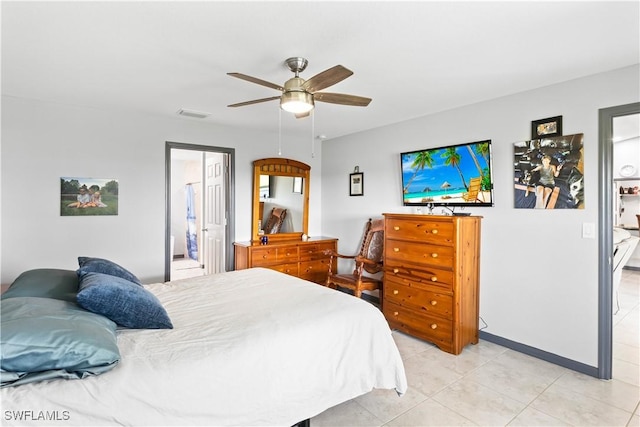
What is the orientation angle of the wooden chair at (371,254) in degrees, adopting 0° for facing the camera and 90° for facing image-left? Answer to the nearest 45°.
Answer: approximately 45°

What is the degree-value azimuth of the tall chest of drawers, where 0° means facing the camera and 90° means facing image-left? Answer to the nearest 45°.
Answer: approximately 45°

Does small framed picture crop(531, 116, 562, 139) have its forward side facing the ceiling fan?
yes

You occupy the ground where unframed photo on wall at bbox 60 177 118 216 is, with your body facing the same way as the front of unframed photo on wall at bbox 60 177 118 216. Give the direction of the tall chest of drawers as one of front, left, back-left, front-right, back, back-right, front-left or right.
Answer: front-left

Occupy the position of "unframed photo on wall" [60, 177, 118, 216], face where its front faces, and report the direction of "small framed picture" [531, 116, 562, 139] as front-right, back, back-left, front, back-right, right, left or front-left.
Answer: front-left

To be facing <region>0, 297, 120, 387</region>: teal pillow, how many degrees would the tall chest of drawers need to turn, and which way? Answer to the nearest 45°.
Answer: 0° — it already faces it

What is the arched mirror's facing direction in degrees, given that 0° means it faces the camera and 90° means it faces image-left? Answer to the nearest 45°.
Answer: approximately 315°

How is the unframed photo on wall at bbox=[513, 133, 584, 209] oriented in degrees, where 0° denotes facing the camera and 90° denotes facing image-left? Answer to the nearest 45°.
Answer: approximately 45°

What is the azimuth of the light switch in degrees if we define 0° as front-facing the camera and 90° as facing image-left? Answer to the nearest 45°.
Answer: approximately 0°

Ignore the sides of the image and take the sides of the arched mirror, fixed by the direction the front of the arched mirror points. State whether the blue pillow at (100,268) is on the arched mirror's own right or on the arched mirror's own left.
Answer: on the arched mirror's own right

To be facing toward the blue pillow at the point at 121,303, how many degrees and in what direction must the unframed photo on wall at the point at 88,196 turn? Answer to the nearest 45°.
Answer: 0° — it already faces it
